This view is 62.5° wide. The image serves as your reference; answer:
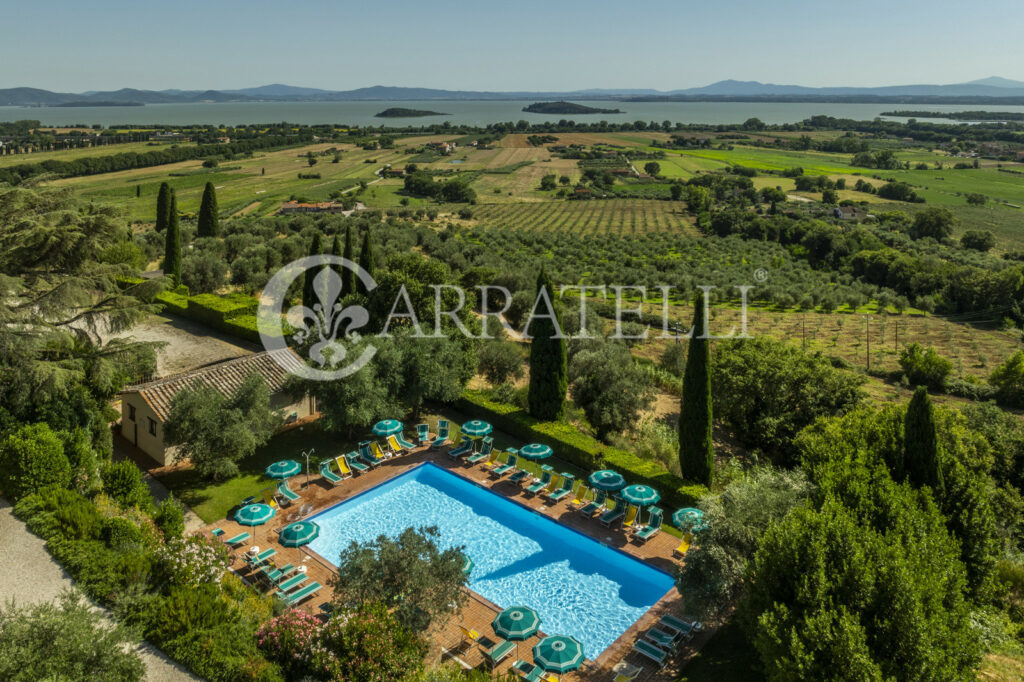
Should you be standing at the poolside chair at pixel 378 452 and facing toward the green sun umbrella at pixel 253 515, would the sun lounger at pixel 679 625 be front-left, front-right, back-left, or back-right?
front-left

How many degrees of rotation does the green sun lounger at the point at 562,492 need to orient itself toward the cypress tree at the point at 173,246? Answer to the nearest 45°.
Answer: approximately 90° to its right

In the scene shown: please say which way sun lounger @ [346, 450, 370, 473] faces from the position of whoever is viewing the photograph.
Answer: facing the viewer and to the right of the viewer

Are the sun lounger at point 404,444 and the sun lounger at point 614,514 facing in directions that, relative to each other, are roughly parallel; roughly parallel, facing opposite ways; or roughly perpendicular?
roughly perpendicular

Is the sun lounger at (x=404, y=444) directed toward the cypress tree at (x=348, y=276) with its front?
no

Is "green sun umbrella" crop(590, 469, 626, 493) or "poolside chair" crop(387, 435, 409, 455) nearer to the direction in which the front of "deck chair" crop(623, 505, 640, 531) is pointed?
the poolside chair

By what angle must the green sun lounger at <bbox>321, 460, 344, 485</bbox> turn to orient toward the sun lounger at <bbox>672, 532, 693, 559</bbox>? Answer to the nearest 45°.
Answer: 0° — it already faces it

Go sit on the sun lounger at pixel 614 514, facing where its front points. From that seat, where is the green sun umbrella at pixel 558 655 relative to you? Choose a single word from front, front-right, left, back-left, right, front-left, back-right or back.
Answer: front-left

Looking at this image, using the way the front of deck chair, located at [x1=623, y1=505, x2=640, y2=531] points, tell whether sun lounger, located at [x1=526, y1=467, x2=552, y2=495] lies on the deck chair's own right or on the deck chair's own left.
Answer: on the deck chair's own right

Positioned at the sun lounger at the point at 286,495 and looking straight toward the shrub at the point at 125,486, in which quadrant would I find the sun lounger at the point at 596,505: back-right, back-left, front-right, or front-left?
back-left

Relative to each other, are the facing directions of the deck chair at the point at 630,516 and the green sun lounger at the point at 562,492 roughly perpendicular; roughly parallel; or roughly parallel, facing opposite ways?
roughly parallel

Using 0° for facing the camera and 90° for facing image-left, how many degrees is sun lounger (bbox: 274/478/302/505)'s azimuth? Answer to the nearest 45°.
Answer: approximately 315°

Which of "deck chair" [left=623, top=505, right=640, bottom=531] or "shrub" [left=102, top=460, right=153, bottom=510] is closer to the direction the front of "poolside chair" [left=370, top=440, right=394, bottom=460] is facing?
the deck chair

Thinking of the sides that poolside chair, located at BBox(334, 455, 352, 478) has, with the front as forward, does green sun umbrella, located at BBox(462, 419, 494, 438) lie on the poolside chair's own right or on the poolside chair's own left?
on the poolside chair's own left

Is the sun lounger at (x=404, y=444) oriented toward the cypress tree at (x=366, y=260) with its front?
no

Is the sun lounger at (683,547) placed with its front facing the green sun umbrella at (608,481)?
no

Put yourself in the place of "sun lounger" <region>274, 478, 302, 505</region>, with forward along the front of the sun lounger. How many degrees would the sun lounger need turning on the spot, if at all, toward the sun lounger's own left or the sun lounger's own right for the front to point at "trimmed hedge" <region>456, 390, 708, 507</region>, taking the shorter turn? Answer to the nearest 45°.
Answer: approximately 45° to the sun lounger's own left

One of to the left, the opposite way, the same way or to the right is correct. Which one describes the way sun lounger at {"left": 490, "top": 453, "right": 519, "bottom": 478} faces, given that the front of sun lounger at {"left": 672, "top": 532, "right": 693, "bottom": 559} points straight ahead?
the same way

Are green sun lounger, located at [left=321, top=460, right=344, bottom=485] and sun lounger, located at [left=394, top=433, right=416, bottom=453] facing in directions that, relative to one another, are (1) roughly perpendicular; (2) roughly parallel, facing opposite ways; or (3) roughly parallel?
roughly parallel

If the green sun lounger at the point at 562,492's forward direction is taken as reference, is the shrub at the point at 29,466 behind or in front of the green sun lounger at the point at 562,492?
in front
